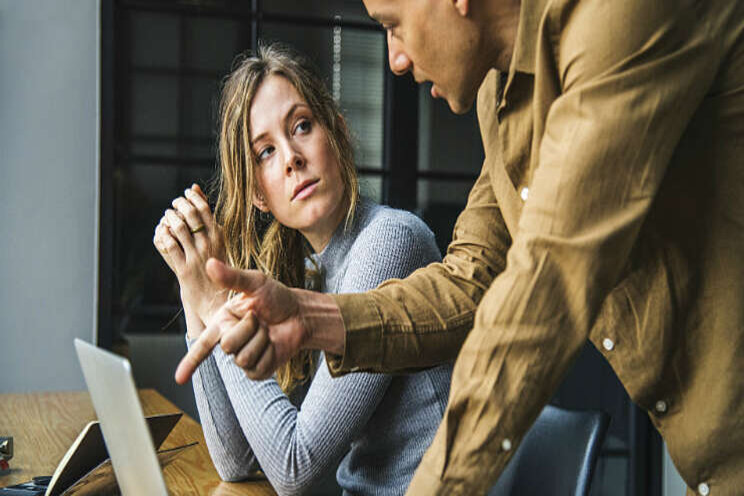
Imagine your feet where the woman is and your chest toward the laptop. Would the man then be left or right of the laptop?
left

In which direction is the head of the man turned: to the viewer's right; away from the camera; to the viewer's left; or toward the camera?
to the viewer's left

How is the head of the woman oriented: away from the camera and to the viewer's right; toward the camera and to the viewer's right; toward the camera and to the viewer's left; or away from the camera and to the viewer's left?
toward the camera and to the viewer's right

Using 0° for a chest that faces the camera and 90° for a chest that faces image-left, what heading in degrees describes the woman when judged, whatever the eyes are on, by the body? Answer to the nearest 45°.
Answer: approximately 45°

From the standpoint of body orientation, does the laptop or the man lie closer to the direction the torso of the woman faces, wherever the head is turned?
the laptop

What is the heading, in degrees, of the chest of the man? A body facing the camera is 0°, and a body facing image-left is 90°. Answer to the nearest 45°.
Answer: approximately 90°

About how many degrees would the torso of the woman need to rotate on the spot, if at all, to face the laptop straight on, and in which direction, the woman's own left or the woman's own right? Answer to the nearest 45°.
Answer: approximately 45° to the woman's own left
